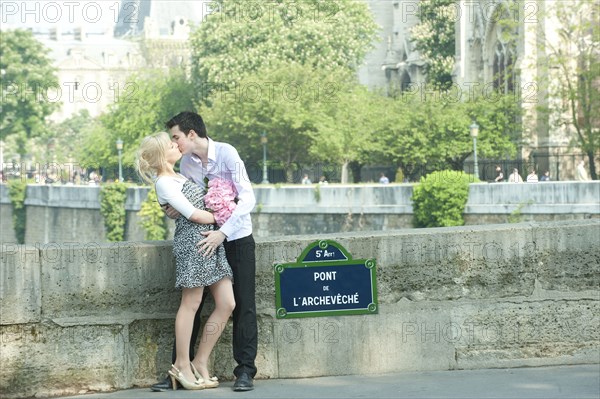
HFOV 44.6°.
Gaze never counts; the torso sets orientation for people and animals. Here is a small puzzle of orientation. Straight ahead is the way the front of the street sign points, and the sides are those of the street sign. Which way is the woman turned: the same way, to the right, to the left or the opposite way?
to the left

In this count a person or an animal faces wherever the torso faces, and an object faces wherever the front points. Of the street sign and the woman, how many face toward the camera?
1

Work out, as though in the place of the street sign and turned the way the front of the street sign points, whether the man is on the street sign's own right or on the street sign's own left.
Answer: on the street sign's own right

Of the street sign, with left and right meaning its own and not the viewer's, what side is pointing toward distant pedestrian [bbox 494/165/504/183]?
back

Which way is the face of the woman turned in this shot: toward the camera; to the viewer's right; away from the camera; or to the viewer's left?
to the viewer's right

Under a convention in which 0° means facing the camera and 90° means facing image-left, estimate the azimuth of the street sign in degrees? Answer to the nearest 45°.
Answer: approximately 0°

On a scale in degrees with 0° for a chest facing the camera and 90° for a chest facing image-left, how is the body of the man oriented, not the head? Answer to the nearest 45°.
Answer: approximately 45°

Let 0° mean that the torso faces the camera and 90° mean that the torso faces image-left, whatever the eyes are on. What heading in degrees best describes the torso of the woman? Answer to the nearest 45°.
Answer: approximately 270°
